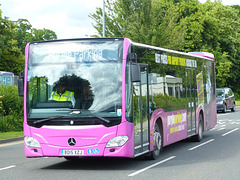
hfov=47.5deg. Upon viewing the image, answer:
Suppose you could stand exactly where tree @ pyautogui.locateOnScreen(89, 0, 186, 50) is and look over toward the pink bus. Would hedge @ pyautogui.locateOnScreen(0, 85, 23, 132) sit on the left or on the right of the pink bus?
right

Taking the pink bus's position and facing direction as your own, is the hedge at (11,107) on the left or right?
on its right

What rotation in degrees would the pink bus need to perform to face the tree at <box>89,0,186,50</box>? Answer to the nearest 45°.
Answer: approximately 135° to its right

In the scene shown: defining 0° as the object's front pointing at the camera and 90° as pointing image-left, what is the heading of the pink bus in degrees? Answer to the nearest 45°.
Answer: approximately 45°
